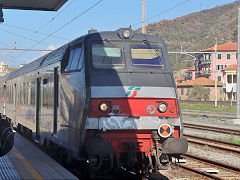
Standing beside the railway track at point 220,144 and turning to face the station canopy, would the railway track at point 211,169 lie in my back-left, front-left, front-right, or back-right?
front-left

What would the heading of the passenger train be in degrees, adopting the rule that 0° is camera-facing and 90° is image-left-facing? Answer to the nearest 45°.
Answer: approximately 315°

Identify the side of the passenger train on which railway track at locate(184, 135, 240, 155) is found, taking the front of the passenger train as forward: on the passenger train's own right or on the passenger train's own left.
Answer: on the passenger train's own left
